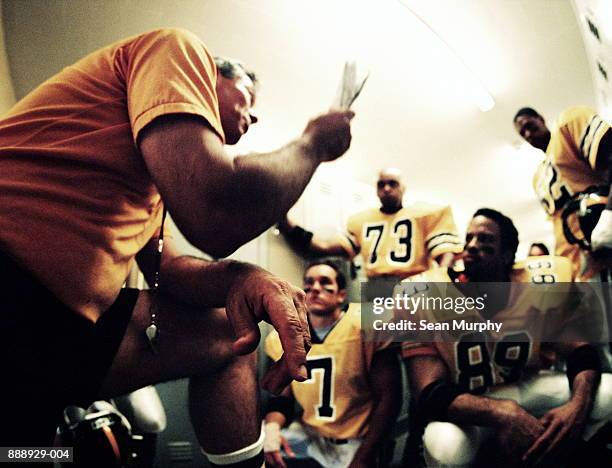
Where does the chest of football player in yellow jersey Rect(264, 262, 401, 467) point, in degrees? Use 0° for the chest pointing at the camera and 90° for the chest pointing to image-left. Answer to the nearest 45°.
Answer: approximately 45°

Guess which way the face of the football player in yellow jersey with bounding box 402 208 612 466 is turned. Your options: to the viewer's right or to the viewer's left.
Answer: to the viewer's left

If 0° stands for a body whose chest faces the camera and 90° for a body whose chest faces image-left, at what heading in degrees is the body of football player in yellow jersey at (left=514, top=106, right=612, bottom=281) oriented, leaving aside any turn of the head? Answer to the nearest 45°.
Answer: approximately 45°
